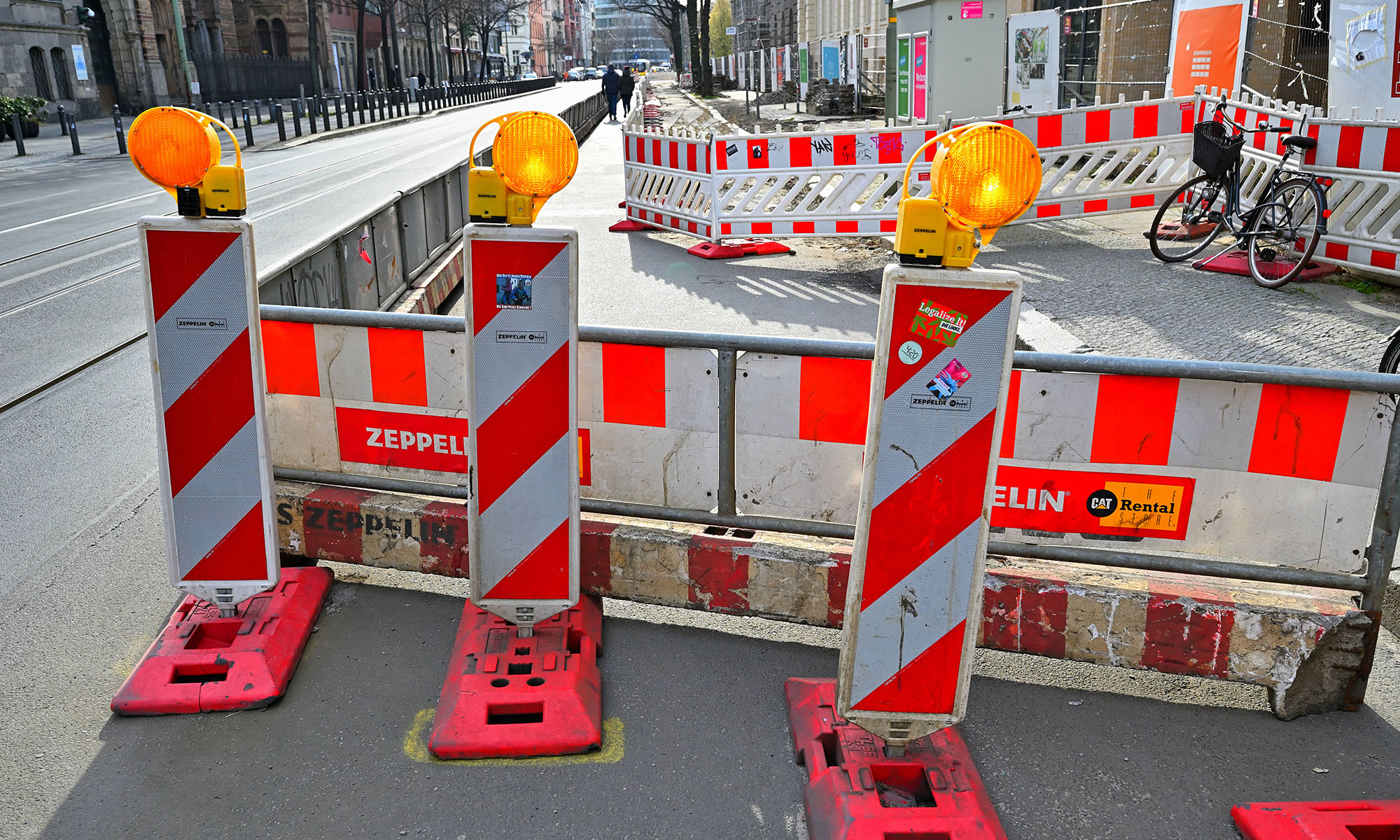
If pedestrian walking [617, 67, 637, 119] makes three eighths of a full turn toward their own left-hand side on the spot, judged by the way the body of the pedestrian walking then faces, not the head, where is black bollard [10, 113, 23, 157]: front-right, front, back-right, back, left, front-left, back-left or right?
front

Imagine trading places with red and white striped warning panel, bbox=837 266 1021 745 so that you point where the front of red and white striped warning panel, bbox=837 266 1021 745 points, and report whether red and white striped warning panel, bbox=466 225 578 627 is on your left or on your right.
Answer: on your right

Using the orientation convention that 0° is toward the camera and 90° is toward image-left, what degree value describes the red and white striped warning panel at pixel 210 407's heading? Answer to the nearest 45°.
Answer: approximately 0°

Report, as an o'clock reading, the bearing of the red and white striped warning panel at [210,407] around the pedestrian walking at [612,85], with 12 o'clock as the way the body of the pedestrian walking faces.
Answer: The red and white striped warning panel is roughly at 6 o'clock from the pedestrian walking.

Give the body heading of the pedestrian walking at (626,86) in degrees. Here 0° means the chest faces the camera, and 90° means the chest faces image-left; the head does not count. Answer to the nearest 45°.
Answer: approximately 180°

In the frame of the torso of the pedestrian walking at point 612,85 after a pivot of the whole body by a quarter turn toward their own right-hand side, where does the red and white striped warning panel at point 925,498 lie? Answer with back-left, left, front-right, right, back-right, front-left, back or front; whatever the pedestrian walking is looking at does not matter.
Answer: right

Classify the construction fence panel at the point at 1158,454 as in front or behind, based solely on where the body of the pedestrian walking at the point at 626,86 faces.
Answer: behind

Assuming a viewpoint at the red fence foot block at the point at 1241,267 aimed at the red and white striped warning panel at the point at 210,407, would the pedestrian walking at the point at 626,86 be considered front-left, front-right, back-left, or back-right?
back-right

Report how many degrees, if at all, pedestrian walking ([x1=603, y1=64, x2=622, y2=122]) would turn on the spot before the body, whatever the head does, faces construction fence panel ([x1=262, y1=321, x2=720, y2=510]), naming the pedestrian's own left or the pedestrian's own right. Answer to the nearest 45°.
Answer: approximately 180°

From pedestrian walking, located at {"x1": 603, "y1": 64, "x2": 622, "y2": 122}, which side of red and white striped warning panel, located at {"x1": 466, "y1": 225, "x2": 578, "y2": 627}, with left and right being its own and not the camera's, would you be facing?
back

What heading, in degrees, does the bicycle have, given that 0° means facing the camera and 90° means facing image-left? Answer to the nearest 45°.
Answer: approximately 135°
